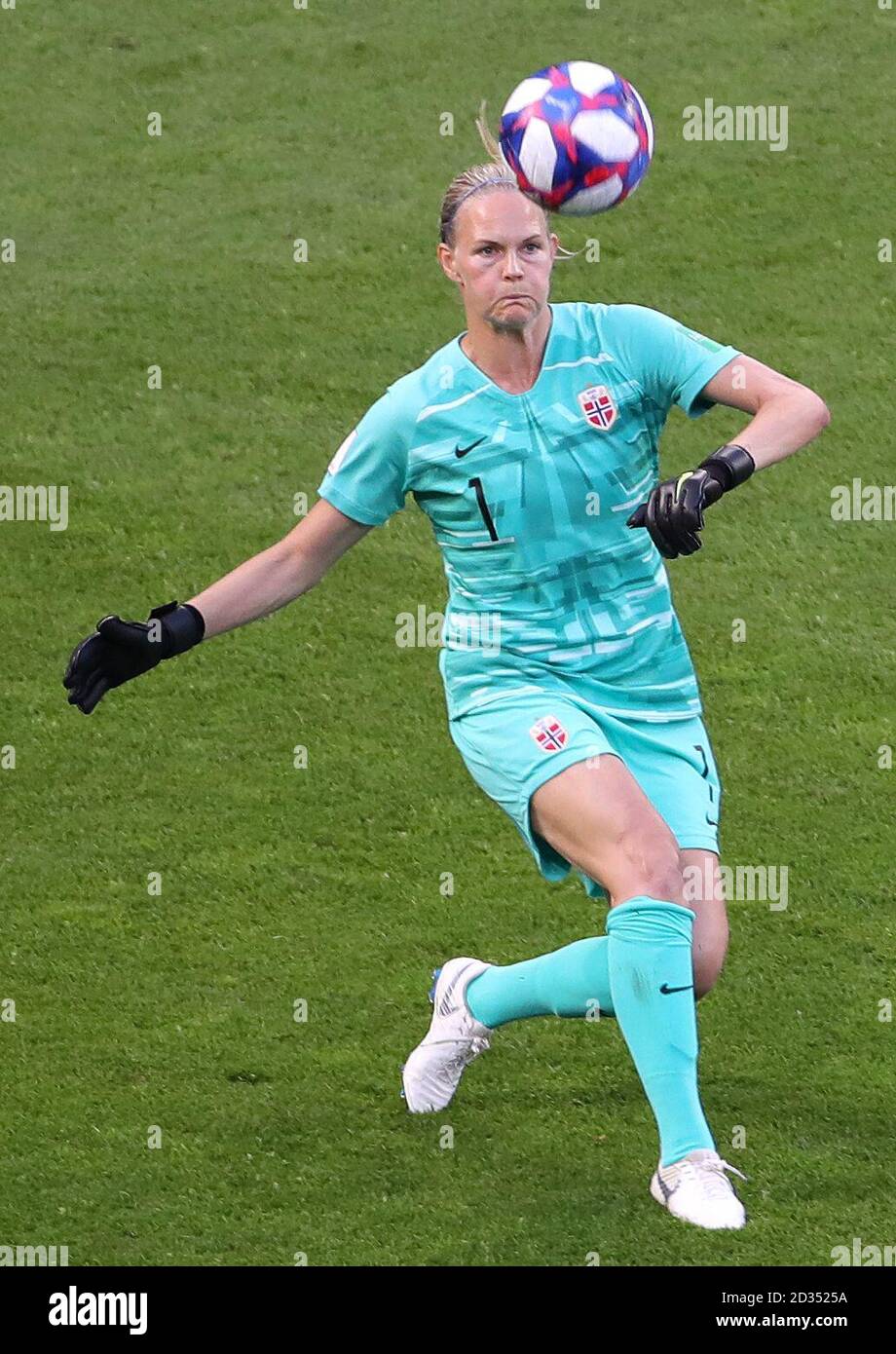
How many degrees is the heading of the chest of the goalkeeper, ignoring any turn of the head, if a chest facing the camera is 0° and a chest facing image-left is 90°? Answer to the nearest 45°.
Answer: approximately 0°
